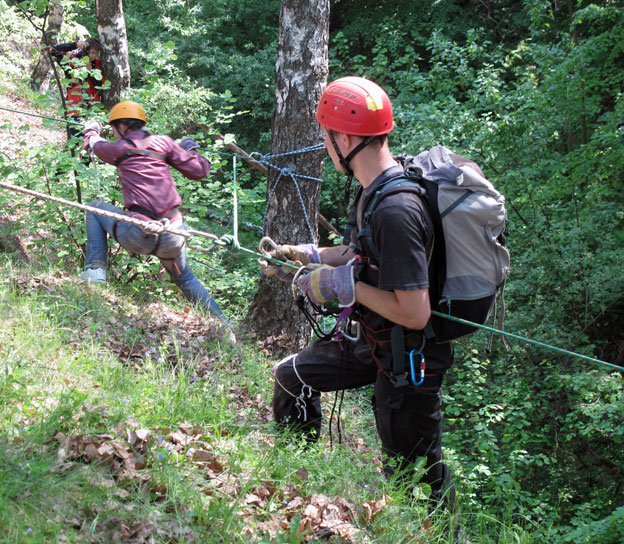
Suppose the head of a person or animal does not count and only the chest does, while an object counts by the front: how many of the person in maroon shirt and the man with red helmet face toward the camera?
0

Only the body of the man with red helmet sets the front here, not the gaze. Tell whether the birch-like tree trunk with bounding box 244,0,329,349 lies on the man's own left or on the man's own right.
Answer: on the man's own right

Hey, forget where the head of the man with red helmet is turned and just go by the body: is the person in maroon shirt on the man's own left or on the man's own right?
on the man's own right

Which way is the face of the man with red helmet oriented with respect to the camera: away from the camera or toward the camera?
away from the camera

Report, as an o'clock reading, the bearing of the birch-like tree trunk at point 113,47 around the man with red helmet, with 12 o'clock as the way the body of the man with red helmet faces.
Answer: The birch-like tree trunk is roughly at 2 o'clock from the man with red helmet.

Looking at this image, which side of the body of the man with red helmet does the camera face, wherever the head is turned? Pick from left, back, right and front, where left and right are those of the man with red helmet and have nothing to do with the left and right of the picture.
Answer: left
